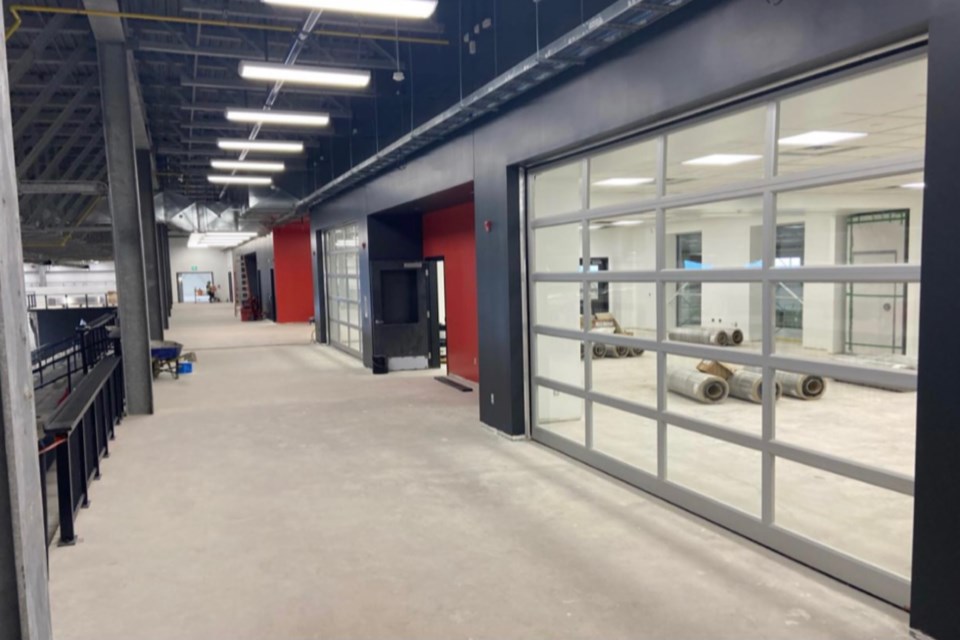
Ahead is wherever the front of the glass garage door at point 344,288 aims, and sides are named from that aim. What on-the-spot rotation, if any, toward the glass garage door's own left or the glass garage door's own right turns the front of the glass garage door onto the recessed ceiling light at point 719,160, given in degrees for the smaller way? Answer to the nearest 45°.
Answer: approximately 90° to the glass garage door's own left

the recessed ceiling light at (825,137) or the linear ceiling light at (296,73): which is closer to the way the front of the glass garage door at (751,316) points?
the linear ceiling light

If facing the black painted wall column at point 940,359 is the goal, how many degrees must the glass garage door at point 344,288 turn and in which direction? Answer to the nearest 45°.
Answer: approximately 90° to its left

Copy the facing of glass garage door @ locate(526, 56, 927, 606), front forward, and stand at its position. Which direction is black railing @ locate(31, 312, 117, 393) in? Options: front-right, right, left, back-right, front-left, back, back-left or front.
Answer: front-right

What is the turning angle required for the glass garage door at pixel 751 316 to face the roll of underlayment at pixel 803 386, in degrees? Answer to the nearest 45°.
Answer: approximately 135° to its right

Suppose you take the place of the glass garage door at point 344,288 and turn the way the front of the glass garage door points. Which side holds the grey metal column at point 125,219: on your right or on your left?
on your left

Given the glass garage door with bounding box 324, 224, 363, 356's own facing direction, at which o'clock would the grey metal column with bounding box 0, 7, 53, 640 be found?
The grey metal column is roughly at 9 o'clock from the glass garage door.

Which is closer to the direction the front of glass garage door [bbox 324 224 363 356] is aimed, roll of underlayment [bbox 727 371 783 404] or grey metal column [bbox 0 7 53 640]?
the grey metal column

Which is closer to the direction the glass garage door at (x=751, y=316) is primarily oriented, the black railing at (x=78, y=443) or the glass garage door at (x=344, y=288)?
the black railing

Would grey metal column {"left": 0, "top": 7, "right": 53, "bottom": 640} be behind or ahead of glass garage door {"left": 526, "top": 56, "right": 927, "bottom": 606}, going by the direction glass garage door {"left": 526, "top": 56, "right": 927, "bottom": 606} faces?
ahead

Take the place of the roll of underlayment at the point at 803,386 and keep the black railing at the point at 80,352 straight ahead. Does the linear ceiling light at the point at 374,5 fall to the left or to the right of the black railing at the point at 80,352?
left

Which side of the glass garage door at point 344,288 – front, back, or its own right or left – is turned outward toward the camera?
left

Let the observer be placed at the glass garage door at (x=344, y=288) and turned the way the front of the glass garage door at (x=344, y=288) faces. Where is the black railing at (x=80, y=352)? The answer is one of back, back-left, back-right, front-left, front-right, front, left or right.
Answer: front-left

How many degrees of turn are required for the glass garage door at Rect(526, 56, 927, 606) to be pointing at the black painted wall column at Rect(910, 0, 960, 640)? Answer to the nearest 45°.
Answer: approximately 45° to its left

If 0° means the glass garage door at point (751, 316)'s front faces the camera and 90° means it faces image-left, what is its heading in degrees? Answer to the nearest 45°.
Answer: approximately 45°

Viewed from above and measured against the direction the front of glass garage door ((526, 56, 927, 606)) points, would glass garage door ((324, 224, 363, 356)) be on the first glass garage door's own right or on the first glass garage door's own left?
on the first glass garage door's own right

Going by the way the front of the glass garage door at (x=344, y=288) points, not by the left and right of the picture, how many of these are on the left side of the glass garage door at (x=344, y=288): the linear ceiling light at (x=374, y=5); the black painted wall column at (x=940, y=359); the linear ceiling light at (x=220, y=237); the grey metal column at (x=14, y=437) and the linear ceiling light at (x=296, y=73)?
4

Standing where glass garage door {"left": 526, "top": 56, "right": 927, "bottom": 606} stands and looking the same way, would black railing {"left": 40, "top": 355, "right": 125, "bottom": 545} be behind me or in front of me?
in front
